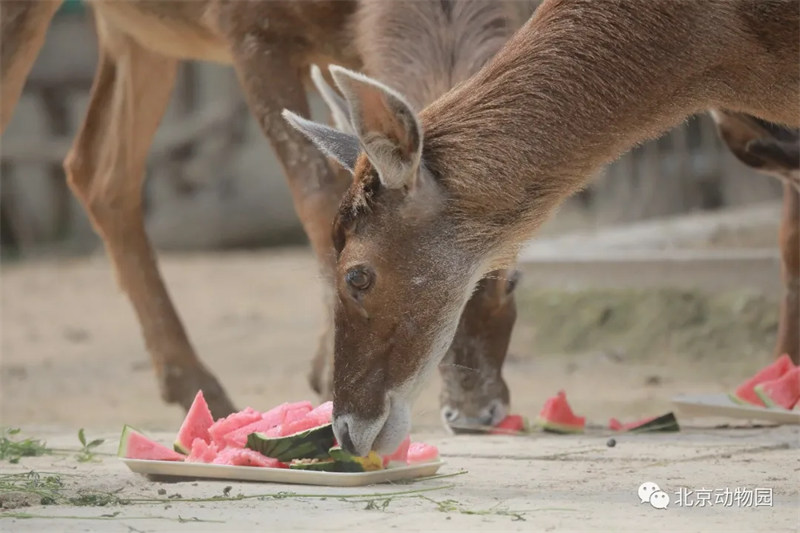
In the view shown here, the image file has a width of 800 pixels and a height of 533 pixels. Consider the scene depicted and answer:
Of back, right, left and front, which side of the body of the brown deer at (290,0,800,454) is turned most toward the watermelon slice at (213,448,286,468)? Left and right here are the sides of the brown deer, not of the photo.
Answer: front

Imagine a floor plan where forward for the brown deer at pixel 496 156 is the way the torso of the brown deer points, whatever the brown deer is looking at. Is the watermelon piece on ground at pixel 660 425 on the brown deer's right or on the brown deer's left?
on the brown deer's right

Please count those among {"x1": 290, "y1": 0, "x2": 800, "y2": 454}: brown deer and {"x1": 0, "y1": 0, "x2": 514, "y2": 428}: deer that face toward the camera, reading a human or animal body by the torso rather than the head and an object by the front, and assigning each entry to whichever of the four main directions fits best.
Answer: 0

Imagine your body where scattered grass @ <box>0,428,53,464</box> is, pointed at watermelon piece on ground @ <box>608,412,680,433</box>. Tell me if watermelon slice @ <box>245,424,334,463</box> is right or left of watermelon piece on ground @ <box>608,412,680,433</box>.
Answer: right

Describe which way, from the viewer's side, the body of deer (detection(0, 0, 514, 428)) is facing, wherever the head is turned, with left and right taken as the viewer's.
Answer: facing to the right of the viewer

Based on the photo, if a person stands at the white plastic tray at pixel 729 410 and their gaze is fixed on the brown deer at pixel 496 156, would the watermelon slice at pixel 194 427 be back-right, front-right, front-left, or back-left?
front-right

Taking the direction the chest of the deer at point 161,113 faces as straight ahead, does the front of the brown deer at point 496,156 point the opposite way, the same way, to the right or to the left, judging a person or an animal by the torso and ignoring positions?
the opposite way

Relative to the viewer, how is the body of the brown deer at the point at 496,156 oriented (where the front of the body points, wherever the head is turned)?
to the viewer's left
